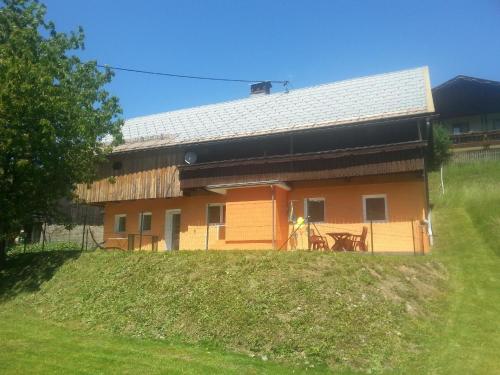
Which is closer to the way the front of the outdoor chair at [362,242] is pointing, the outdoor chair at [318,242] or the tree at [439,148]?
the outdoor chair

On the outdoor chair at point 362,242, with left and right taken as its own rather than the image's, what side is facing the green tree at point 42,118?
front

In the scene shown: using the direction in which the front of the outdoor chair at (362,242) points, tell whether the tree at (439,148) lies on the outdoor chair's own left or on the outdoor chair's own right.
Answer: on the outdoor chair's own right

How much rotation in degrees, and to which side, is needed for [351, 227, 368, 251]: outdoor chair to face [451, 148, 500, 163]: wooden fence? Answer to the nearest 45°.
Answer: approximately 135° to its right

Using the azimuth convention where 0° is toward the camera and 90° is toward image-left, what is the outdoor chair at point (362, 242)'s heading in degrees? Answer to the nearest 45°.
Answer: approximately 90°

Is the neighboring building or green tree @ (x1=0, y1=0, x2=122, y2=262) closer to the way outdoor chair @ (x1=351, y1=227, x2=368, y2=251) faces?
the green tree

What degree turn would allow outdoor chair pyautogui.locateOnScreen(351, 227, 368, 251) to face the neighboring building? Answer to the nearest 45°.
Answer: approximately 135° to its right

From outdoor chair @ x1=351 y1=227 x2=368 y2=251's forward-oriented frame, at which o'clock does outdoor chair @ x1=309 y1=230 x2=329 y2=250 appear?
outdoor chair @ x1=309 y1=230 x2=329 y2=250 is roughly at 11 o'clock from outdoor chair @ x1=351 y1=227 x2=368 y2=251.

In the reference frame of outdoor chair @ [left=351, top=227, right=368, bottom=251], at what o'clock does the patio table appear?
The patio table is roughly at 11 o'clock from the outdoor chair.
